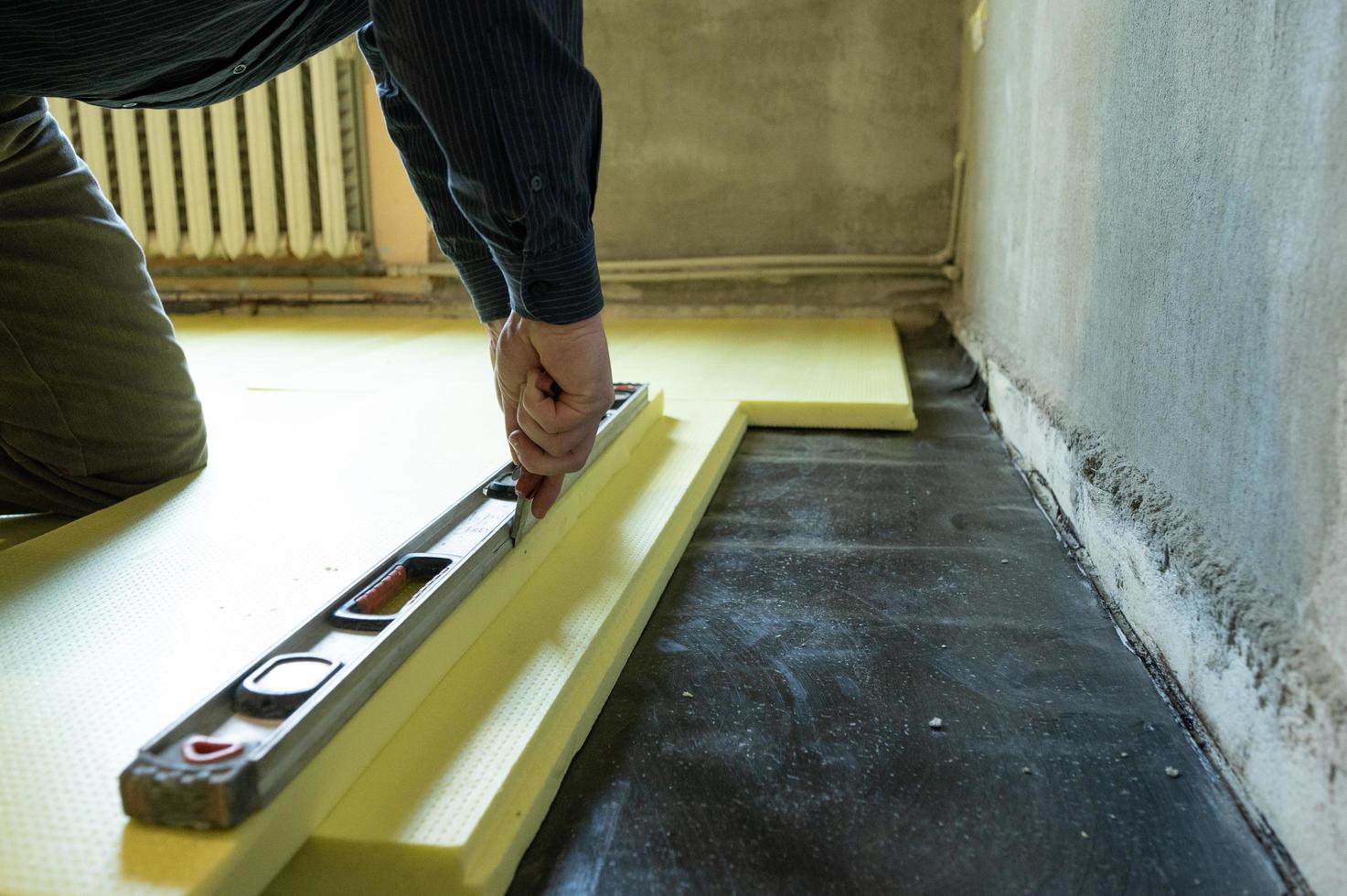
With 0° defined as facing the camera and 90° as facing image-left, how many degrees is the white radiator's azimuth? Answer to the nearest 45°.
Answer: approximately 0°

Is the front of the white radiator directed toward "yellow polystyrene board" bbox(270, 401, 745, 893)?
yes

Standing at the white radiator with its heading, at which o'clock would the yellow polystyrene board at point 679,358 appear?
The yellow polystyrene board is roughly at 11 o'clock from the white radiator.

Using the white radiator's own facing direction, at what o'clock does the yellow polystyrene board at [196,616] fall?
The yellow polystyrene board is roughly at 12 o'clock from the white radiator.
